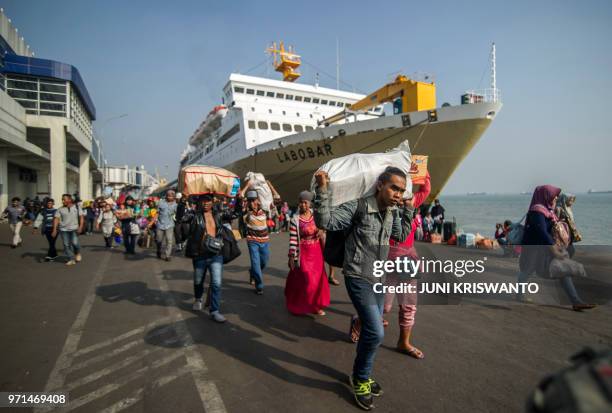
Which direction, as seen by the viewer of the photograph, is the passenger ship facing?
facing the viewer and to the right of the viewer

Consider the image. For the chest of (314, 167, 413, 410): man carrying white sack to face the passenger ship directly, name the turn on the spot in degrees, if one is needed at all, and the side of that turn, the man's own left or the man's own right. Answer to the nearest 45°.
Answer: approximately 135° to the man's own left

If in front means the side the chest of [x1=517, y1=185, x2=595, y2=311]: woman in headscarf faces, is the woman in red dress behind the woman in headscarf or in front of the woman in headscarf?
behind

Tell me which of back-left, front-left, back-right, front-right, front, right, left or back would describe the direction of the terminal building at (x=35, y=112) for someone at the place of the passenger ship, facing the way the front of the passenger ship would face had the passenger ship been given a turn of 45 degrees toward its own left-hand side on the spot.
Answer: back

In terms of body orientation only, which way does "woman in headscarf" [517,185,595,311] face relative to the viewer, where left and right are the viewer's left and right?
facing to the right of the viewer

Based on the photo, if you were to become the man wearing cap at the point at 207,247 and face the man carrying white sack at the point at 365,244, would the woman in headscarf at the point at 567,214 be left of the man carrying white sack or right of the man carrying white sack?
left

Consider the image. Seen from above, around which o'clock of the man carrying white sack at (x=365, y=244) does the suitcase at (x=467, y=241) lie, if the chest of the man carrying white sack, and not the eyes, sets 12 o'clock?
The suitcase is roughly at 8 o'clock from the man carrying white sack.

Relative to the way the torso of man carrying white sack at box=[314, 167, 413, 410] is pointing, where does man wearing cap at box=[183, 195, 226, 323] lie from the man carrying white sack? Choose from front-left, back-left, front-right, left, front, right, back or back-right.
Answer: back

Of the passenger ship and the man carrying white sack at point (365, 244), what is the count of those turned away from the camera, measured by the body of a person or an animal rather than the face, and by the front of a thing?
0

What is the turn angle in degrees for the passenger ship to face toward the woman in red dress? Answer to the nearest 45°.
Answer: approximately 45° to its right

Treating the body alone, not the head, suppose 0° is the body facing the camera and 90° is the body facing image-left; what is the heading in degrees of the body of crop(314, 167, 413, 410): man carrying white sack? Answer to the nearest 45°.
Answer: approximately 315°

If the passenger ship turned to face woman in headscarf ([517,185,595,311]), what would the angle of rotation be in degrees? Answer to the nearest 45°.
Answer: approximately 45° to its right
